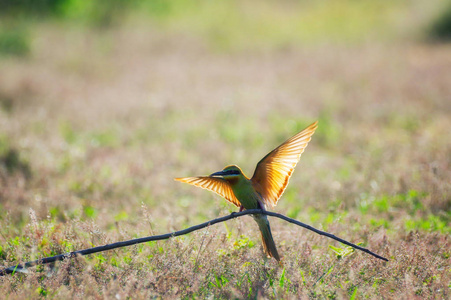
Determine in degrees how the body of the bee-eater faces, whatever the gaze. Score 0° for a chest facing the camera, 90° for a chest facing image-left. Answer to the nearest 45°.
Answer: approximately 45°
